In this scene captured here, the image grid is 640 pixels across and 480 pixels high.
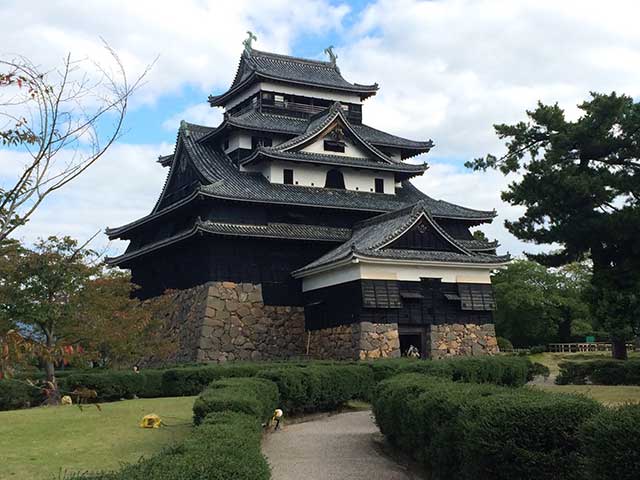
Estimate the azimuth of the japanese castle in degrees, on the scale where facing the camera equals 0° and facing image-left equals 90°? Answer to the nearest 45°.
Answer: approximately 0°

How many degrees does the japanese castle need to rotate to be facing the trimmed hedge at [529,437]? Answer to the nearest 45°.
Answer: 0° — it already faces it

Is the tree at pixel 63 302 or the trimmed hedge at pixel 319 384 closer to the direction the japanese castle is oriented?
the trimmed hedge

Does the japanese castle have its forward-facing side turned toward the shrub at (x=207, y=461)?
yes

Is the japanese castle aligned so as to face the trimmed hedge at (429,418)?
yes

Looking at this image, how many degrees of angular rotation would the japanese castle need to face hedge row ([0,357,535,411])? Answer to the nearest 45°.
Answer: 0° — it already faces it

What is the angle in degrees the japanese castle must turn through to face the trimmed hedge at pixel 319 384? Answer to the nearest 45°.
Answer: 0° — it already faces it

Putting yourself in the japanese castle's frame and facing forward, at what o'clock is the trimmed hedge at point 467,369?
The trimmed hedge is roughly at 11 o'clock from the japanese castle.
